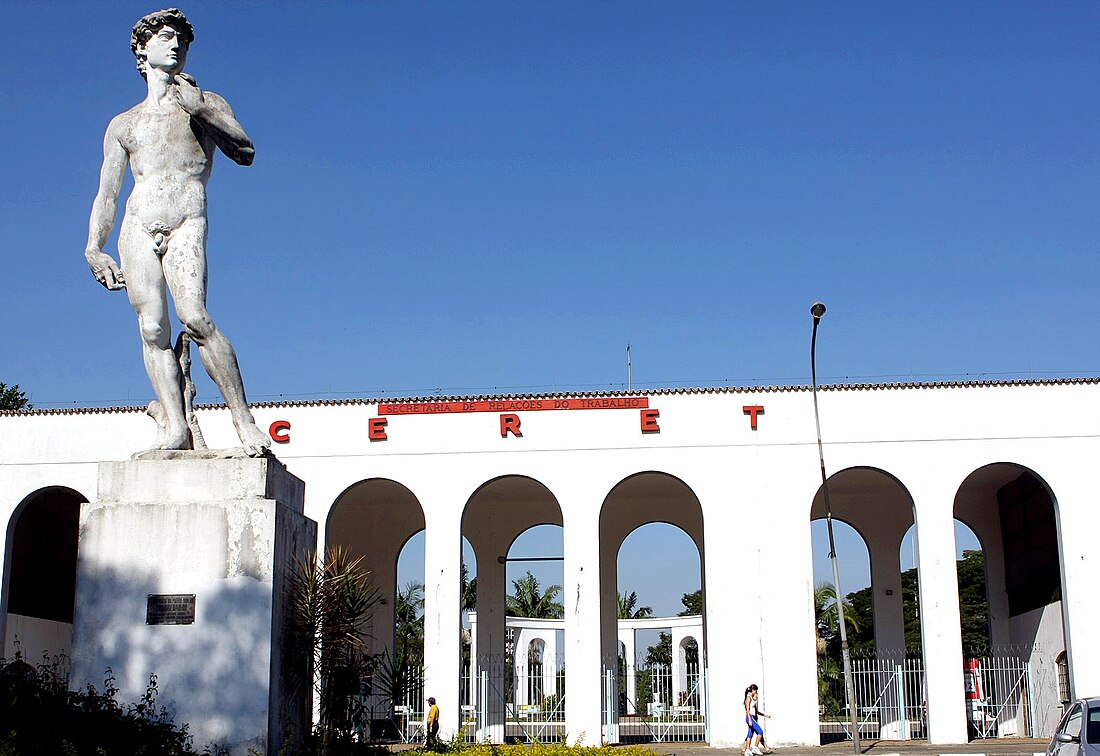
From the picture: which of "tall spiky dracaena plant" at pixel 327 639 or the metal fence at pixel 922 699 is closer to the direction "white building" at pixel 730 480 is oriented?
the tall spiky dracaena plant

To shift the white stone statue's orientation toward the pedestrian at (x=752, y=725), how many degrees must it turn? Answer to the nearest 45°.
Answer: approximately 135° to its left

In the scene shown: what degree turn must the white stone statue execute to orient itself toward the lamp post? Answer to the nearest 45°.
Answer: approximately 135° to its left

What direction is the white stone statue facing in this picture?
toward the camera

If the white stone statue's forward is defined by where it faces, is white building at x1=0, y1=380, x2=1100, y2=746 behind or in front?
behind

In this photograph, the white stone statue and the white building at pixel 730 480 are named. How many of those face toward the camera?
2

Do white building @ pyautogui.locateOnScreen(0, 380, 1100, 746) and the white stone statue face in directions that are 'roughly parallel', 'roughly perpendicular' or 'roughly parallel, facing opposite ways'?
roughly parallel

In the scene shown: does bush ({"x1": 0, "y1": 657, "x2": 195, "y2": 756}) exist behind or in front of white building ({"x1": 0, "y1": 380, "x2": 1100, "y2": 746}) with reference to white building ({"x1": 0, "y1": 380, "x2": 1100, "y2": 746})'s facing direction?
in front

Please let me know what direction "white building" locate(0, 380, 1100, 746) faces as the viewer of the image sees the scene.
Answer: facing the viewer
